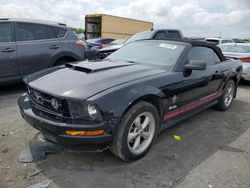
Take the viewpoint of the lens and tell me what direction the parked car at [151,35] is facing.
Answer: facing the viewer and to the left of the viewer

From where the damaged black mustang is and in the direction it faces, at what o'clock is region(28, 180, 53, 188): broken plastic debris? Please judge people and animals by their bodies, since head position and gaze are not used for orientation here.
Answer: The broken plastic debris is roughly at 12 o'clock from the damaged black mustang.

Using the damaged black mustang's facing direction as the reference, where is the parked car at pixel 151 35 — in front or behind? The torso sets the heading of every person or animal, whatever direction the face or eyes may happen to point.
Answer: behind

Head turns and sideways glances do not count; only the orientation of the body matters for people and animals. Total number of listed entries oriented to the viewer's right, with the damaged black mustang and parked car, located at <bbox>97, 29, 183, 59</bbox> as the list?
0

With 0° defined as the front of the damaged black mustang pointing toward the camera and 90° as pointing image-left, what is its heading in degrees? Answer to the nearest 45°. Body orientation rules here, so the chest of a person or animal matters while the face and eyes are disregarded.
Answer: approximately 45°

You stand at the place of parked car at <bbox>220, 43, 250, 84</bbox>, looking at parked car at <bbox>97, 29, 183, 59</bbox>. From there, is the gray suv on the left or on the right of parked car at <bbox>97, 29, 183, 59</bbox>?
left

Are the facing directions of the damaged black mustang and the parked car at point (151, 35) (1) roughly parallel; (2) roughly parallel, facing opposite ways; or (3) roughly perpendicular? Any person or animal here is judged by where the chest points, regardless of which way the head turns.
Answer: roughly parallel

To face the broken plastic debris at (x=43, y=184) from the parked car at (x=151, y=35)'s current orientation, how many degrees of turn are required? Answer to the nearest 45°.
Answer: approximately 45° to its left

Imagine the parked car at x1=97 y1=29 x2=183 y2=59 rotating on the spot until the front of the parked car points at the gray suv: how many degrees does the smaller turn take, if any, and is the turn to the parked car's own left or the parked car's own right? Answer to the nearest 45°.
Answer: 0° — it already faces it

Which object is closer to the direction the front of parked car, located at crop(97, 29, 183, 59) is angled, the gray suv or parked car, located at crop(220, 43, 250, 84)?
the gray suv

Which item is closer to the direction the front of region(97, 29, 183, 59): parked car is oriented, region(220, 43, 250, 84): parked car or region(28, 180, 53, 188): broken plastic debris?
the broken plastic debris

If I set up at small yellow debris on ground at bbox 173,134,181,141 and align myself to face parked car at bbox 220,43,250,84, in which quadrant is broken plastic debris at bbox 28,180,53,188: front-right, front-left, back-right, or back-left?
back-left

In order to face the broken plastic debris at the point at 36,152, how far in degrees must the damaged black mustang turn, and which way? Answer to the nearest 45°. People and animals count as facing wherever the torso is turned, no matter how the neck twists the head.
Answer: approximately 45° to its right

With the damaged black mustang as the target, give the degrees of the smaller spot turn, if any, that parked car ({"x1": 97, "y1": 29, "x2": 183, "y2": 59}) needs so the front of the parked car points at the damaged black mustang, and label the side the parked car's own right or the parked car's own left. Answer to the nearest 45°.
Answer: approximately 45° to the parked car's own left

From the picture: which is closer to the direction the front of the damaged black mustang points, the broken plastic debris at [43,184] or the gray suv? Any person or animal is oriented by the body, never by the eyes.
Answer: the broken plastic debris

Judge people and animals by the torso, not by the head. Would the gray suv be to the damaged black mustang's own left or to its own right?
on its right
